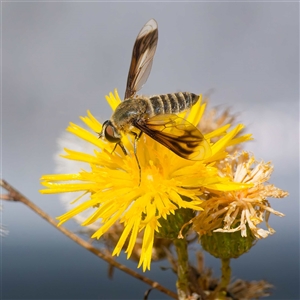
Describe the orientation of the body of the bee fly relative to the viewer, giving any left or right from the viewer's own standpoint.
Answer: facing to the left of the viewer
